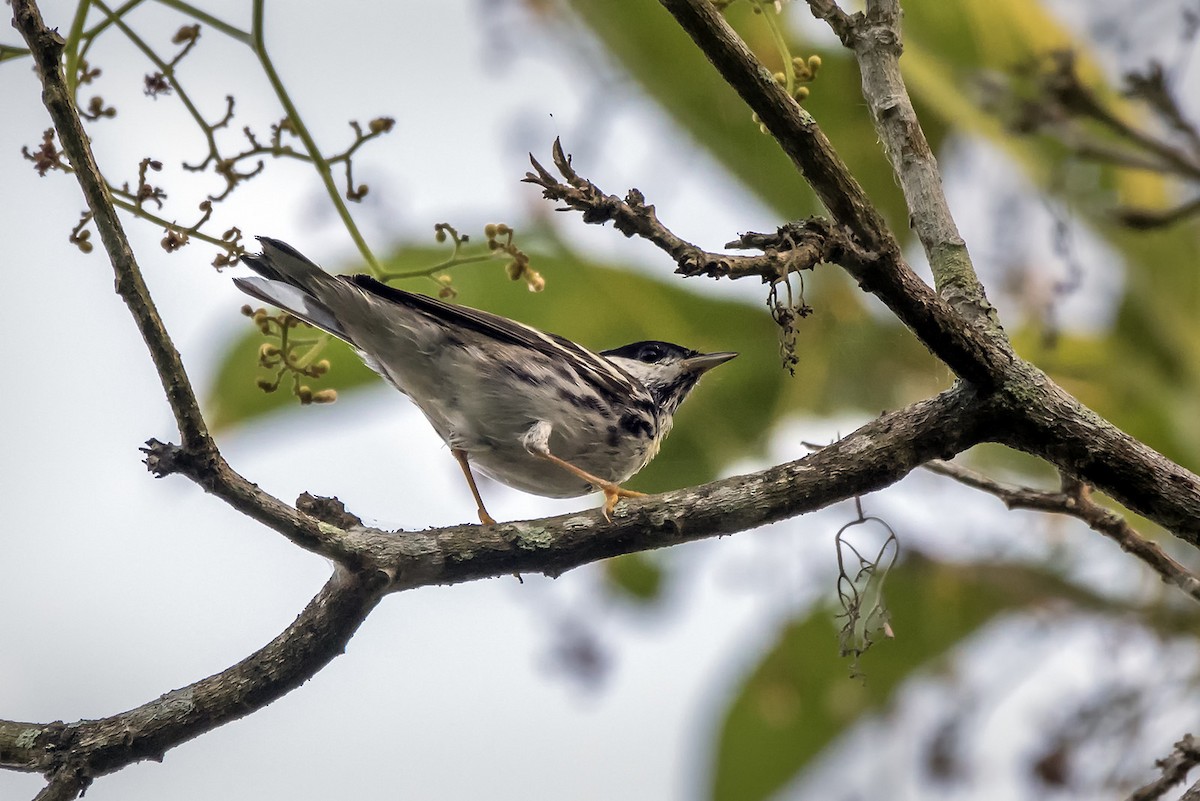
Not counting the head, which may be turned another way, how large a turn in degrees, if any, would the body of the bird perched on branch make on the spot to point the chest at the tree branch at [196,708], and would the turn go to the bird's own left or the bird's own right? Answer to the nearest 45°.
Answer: approximately 135° to the bird's own right

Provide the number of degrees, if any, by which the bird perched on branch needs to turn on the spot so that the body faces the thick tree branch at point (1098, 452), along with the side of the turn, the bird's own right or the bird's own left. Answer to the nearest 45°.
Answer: approximately 45° to the bird's own right

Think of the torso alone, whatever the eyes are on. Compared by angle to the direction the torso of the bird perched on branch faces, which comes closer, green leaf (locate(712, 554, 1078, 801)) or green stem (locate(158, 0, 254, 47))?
the green leaf

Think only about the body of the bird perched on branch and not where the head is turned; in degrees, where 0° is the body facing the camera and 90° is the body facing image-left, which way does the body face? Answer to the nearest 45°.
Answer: approximately 270°

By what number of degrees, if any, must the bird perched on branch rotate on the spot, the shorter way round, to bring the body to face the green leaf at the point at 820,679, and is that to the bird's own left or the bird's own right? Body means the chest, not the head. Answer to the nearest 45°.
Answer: approximately 45° to the bird's own left

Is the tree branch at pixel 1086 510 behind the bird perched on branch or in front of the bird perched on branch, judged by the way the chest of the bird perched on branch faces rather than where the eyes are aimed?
in front
